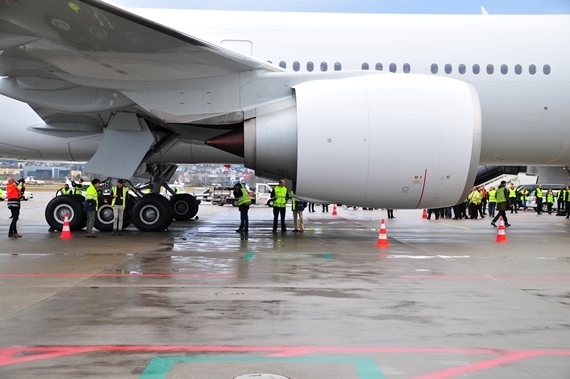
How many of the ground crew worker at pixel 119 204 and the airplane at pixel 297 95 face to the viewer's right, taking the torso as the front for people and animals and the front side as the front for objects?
1

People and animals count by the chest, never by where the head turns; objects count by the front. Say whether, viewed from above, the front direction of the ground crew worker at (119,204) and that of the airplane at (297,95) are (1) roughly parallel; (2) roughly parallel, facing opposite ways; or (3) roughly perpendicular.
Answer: roughly perpendicular

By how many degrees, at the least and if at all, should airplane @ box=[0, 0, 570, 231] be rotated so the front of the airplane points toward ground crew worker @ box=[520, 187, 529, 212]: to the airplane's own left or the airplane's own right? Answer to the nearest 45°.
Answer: approximately 45° to the airplane's own left

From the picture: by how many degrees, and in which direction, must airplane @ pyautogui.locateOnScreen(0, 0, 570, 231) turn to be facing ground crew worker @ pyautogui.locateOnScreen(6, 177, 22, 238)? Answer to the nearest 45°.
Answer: approximately 180°

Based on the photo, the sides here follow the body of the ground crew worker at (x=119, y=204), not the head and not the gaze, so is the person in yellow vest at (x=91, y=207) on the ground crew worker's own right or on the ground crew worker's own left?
on the ground crew worker's own right

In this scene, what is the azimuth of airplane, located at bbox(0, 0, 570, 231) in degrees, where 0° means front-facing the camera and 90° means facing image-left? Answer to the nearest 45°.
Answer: approximately 270°
